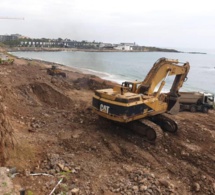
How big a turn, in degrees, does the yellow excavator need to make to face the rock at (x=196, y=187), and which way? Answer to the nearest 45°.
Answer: approximately 90° to its right

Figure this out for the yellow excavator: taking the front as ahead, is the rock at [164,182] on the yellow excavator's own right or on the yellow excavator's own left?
on the yellow excavator's own right

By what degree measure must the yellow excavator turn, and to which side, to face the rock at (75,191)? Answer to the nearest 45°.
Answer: approximately 135° to its right

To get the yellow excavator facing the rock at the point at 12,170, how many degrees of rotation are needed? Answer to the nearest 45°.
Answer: approximately 180°

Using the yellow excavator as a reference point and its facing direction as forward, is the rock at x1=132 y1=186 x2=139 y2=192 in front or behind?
behind

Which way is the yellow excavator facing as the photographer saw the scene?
facing away from the viewer and to the right of the viewer

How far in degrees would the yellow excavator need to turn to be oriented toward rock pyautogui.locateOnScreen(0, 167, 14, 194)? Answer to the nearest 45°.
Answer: approximately 180°

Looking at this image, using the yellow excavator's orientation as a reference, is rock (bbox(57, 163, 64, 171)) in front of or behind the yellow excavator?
behind

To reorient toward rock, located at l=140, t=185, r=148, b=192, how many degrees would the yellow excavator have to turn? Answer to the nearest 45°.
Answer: approximately 135° to its right
